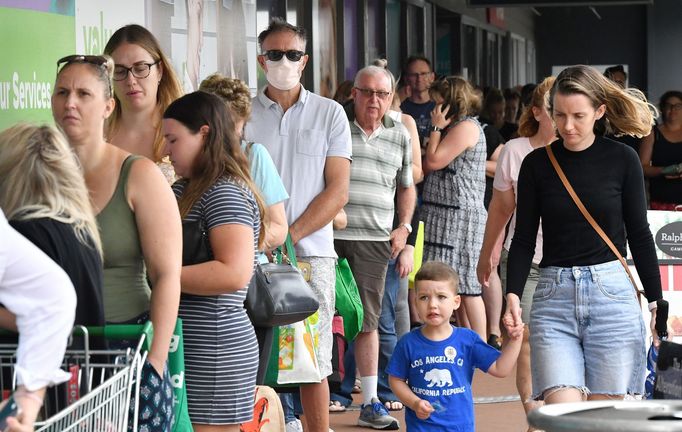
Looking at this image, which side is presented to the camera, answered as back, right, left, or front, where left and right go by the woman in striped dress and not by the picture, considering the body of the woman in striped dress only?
left

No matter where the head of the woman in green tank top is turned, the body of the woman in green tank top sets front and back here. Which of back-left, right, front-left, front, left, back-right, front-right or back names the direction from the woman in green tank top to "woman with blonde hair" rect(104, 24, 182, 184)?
back-right

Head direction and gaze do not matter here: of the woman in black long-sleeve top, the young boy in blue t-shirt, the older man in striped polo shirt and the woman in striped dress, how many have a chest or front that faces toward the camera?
3

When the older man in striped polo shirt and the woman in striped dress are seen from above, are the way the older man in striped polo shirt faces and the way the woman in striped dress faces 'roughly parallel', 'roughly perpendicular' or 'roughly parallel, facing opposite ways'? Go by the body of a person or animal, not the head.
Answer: roughly perpendicular

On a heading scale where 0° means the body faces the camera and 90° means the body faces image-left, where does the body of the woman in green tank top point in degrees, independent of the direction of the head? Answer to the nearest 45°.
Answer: approximately 45°

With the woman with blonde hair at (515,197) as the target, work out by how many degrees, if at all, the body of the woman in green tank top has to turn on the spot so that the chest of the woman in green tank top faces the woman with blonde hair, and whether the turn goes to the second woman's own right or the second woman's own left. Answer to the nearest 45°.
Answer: approximately 180°

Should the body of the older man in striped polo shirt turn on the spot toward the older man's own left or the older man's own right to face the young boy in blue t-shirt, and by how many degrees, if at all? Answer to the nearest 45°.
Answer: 0° — they already face them

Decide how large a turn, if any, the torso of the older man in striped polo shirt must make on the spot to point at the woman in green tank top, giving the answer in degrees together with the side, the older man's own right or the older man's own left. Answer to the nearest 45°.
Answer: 0° — they already face them

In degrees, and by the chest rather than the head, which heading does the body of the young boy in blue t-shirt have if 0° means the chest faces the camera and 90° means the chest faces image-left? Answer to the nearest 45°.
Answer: approximately 0°

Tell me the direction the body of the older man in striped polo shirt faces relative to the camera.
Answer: toward the camera

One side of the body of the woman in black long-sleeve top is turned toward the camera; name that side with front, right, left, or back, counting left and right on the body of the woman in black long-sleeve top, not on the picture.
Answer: front
